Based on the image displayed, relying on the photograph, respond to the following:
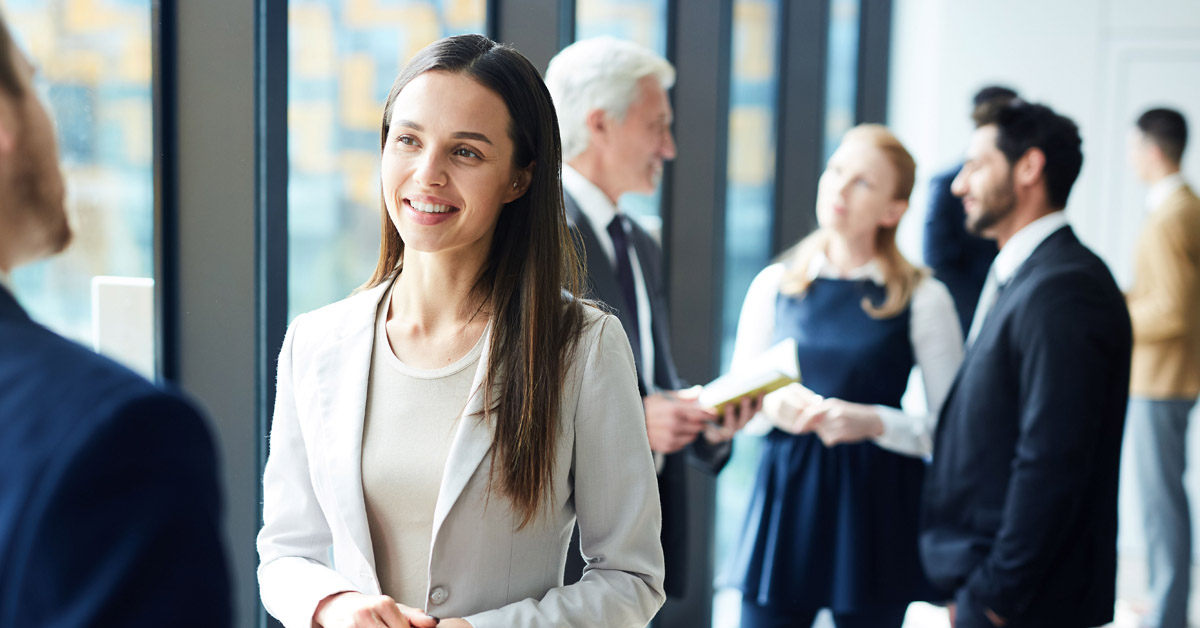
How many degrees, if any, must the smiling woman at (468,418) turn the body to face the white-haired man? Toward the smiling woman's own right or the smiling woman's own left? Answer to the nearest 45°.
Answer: approximately 135° to the smiling woman's own right

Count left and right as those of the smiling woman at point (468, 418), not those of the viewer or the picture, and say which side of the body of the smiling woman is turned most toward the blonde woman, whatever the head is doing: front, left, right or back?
back

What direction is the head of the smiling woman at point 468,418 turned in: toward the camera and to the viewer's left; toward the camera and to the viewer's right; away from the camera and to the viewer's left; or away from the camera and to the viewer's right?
toward the camera and to the viewer's left

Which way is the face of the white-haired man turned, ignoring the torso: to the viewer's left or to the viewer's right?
to the viewer's right

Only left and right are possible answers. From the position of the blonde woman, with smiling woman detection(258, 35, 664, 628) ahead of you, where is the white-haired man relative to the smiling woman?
right

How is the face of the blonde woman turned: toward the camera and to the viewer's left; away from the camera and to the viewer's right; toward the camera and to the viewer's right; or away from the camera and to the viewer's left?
toward the camera and to the viewer's left

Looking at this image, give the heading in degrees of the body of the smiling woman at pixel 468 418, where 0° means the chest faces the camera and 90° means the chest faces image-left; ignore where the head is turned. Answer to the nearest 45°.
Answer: approximately 45°
